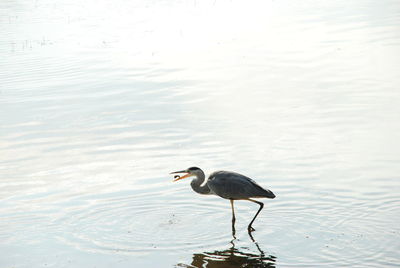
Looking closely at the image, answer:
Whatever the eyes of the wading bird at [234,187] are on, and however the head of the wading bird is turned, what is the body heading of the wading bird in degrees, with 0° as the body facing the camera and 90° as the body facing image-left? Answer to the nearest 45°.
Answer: approximately 90°
